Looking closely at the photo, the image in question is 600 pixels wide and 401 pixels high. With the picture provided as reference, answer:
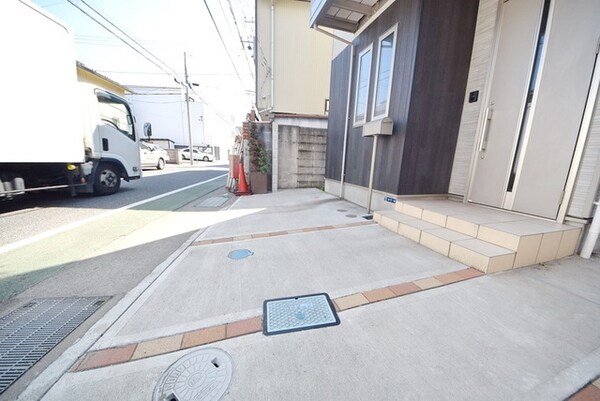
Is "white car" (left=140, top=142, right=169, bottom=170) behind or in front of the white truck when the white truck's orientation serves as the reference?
in front

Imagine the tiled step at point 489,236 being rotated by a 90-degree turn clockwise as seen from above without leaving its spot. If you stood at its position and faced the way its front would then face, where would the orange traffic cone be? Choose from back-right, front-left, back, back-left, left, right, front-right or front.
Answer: front-left

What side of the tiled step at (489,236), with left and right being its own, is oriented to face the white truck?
front

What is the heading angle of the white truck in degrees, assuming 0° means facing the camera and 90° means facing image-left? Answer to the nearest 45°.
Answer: approximately 225°

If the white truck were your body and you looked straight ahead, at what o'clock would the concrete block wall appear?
The concrete block wall is roughly at 2 o'clock from the white truck.

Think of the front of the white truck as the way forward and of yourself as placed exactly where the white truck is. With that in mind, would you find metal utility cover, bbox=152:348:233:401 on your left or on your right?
on your right

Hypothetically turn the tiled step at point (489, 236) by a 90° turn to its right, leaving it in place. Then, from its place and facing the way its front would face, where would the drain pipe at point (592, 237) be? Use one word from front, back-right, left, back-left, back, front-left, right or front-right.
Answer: right

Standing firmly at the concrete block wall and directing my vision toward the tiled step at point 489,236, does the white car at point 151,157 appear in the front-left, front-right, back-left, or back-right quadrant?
back-right

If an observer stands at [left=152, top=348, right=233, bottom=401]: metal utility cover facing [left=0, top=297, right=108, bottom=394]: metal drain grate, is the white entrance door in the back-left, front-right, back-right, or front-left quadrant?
back-right

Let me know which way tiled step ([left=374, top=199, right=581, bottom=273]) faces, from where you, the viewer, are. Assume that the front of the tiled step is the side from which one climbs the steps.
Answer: facing the viewer and to the left of the viewer

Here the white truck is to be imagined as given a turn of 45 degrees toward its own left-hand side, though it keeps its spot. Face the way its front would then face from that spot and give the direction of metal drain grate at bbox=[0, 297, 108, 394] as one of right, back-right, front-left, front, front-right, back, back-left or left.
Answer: back
